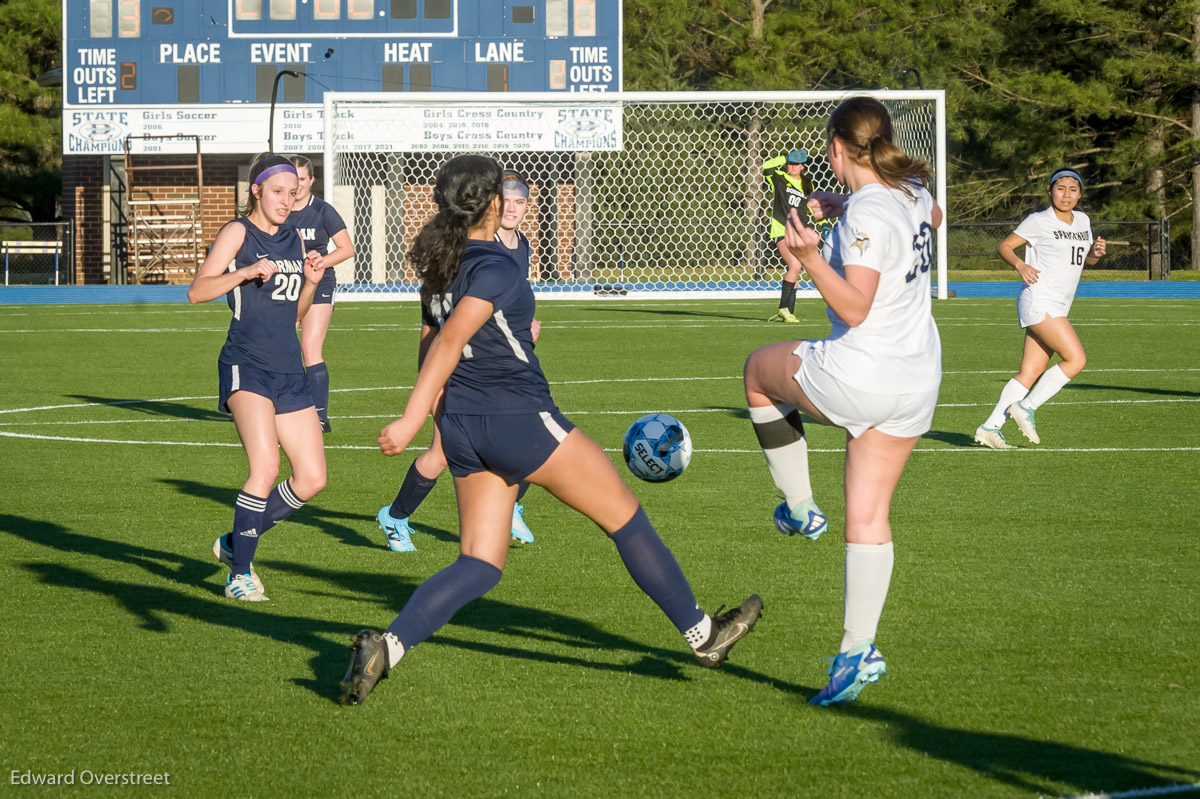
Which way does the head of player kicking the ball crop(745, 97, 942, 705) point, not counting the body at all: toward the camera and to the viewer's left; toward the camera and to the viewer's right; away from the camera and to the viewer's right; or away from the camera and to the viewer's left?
away from the camera and to the viewer's left

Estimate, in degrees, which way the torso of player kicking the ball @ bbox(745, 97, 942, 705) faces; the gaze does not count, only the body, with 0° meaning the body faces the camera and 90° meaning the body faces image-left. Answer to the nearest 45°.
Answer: approximately 135°

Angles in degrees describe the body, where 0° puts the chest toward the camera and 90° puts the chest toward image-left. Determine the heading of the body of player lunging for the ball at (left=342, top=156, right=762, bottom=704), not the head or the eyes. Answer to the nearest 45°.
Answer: approximately 225°

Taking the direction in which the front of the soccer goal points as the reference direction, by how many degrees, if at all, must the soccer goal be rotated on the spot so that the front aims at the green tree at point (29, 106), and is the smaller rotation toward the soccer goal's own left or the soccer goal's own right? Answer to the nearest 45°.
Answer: approximately 135° to the soccer goal's own right

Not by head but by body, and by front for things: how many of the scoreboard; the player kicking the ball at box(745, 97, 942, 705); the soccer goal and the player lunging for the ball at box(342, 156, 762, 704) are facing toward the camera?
2

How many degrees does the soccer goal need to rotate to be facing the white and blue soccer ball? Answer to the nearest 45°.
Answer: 0° — it already faces it

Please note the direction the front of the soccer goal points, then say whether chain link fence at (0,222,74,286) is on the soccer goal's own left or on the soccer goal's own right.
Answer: on the soccer goal's own right

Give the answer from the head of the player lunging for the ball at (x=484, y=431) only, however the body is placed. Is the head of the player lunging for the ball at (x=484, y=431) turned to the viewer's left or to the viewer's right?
to the viewer's right
